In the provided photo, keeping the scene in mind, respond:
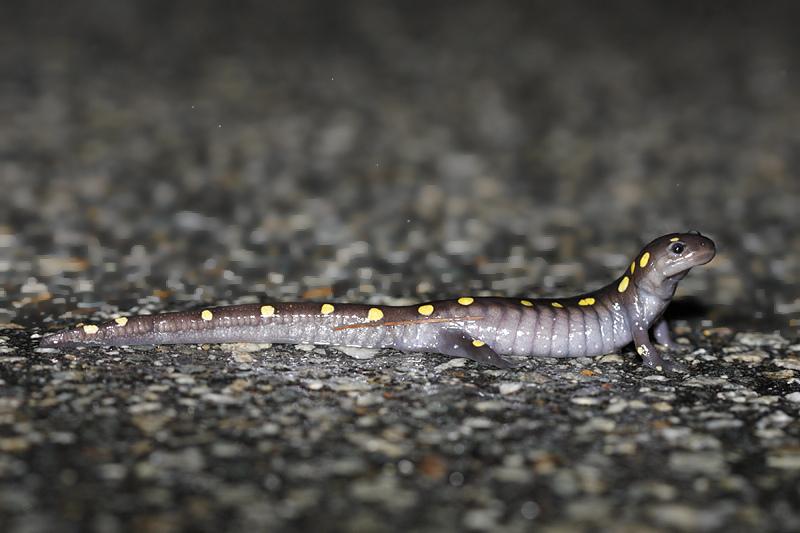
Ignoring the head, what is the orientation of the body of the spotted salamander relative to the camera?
to the viewer's right
